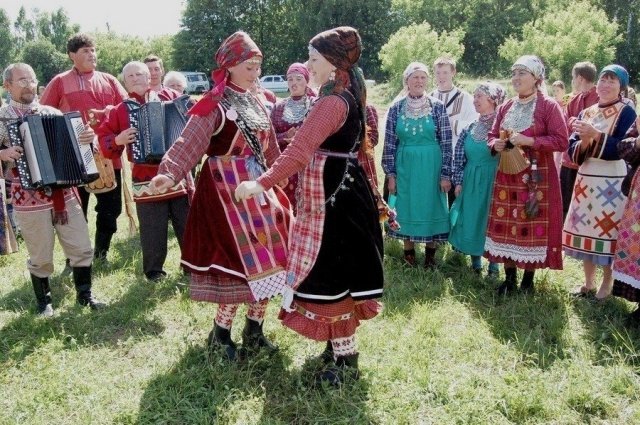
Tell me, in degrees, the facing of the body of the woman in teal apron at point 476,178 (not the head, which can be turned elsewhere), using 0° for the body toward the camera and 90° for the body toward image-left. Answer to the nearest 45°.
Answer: approximately 45°

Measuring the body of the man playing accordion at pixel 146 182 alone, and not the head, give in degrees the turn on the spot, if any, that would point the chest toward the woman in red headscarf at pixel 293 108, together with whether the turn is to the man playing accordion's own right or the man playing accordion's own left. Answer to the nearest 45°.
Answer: approximately 90° to the man playing accordion's own left

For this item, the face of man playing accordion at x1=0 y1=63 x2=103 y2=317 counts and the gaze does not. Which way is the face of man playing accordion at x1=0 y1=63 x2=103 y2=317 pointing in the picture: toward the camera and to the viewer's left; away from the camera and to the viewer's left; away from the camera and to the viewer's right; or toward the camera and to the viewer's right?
toward the camera and to the viewer's right

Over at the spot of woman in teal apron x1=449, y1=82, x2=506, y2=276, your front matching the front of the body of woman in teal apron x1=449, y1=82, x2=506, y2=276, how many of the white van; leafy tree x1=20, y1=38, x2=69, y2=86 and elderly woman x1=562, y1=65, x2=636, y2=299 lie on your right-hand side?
2

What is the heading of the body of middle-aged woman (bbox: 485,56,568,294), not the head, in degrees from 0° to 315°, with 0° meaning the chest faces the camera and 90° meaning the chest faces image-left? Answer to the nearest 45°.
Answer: approximately 45°

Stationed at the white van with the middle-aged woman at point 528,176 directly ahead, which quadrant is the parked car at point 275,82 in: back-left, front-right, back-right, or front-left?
front-left

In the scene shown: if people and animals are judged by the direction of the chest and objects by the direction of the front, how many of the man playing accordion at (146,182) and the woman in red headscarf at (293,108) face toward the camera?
2

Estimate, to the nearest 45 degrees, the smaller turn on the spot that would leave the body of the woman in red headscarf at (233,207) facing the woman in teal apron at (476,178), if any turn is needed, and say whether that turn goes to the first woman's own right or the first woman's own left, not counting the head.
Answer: approximately 90° to the first woman's own left

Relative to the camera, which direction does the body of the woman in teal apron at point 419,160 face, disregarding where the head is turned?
toward the camera

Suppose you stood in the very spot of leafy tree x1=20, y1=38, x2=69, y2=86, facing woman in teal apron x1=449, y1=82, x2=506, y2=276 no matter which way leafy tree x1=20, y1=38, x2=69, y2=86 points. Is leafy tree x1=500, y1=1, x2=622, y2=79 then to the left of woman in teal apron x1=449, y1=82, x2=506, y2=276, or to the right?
left

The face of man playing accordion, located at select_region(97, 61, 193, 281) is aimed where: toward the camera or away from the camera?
toward the camera

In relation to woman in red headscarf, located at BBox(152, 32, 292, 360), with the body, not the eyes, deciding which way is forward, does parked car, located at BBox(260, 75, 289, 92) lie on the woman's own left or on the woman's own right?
on the woman's own left

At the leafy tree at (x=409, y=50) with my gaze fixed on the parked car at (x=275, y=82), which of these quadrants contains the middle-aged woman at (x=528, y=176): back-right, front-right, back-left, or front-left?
back-left

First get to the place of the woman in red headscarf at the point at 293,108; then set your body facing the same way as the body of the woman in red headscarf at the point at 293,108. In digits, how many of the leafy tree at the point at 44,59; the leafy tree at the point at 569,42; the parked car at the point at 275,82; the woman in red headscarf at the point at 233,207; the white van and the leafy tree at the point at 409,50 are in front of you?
1

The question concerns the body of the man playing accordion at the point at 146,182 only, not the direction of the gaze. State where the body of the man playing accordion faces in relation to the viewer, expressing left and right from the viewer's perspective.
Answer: facing the viewer

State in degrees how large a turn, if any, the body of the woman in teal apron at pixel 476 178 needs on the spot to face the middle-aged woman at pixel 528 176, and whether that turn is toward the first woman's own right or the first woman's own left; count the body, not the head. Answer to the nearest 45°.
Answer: approximately 90° to the first woman's own left
